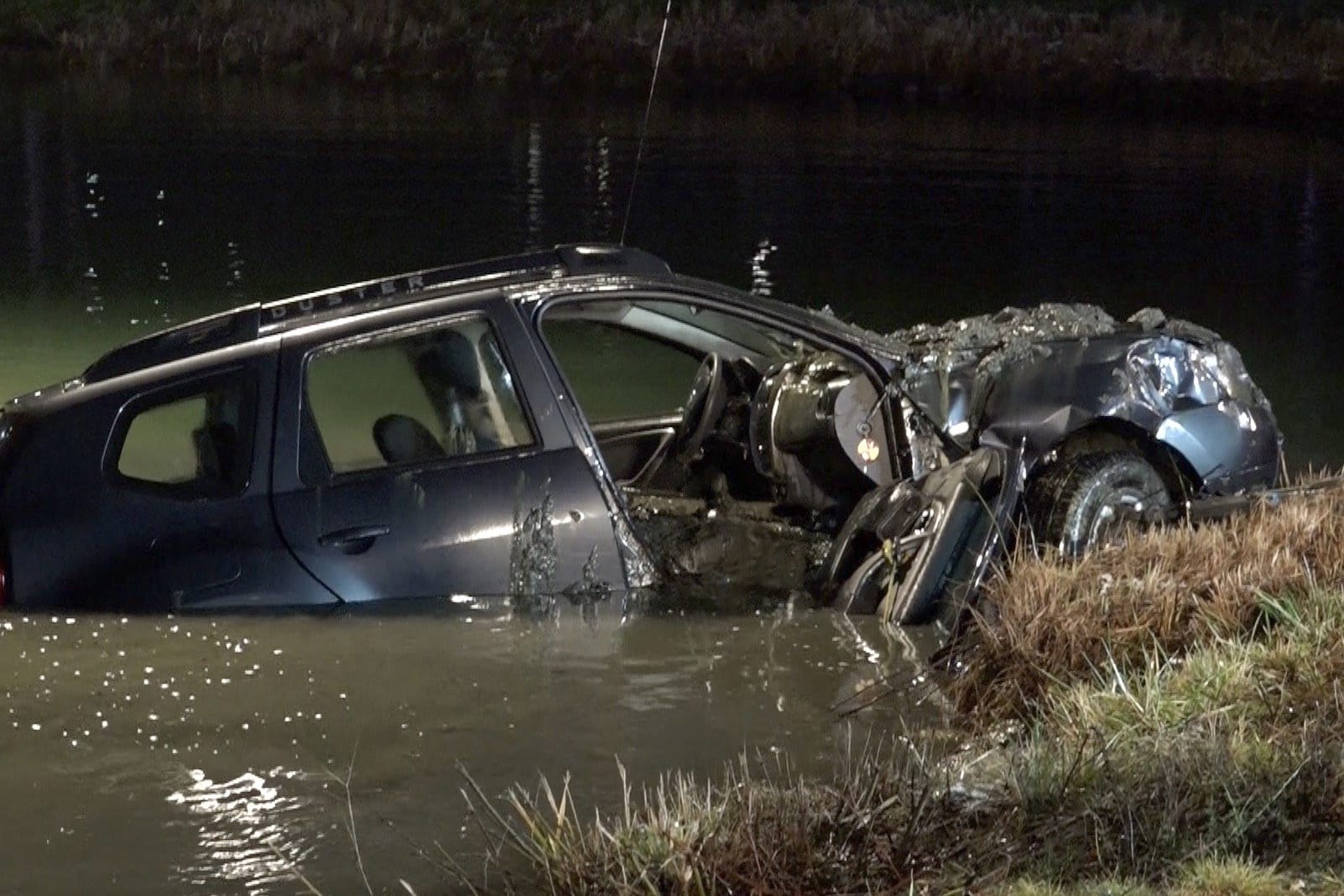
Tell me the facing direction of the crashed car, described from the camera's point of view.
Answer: facing to the right of the viewer
